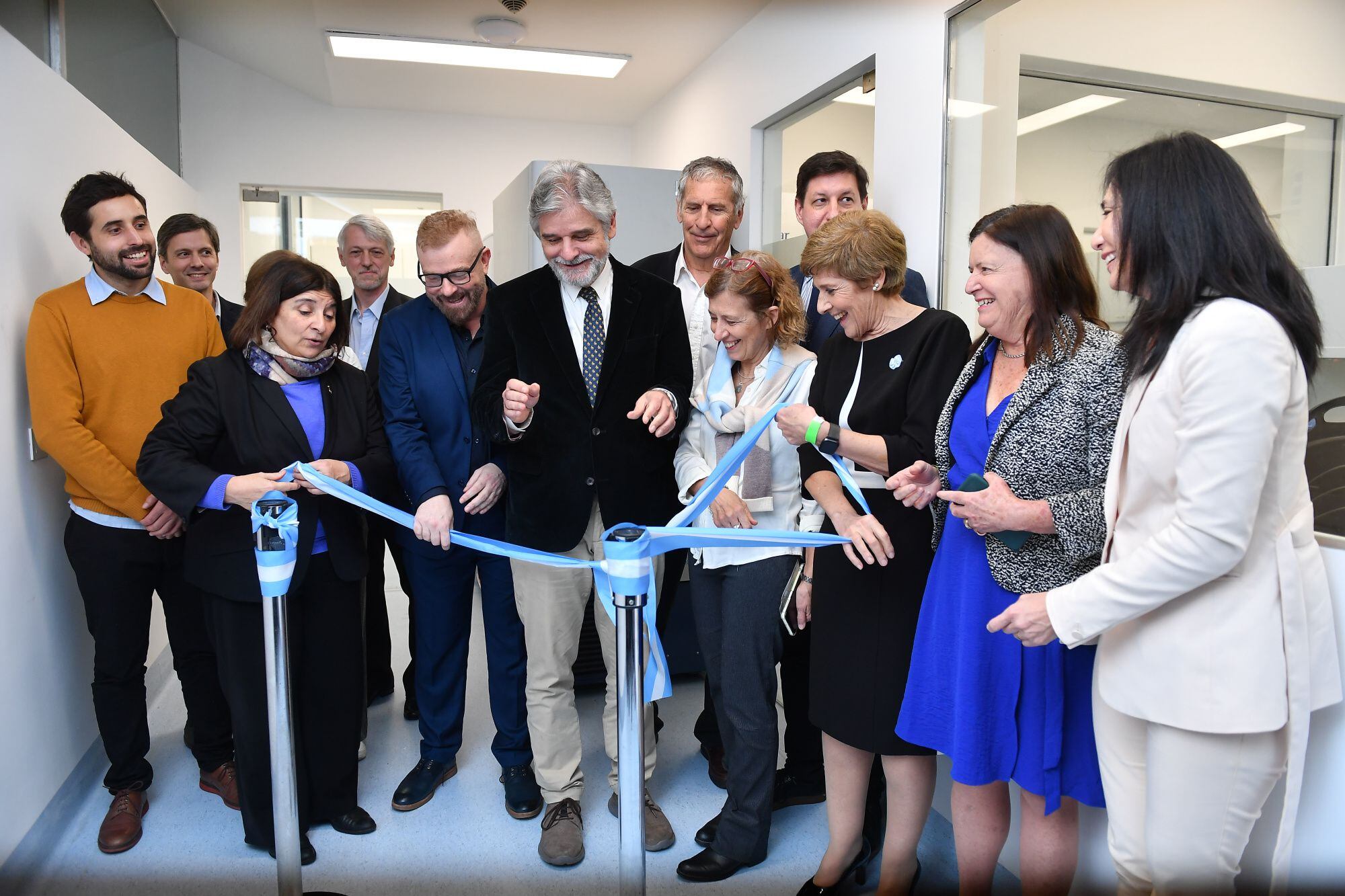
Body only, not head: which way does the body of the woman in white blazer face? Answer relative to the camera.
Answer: to the viewer's left

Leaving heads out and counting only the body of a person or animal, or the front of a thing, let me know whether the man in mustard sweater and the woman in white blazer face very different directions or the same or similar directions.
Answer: very different directions

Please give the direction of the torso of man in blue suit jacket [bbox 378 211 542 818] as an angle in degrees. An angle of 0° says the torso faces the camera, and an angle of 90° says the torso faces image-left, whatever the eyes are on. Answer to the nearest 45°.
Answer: approximately 0°

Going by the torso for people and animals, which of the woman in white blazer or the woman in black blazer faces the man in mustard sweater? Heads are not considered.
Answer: the woman in white blazer

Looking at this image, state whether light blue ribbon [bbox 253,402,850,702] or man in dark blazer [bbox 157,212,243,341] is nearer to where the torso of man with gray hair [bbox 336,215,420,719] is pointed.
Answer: the light blue ribbon

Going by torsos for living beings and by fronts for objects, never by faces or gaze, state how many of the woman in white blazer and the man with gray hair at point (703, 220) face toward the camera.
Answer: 1
